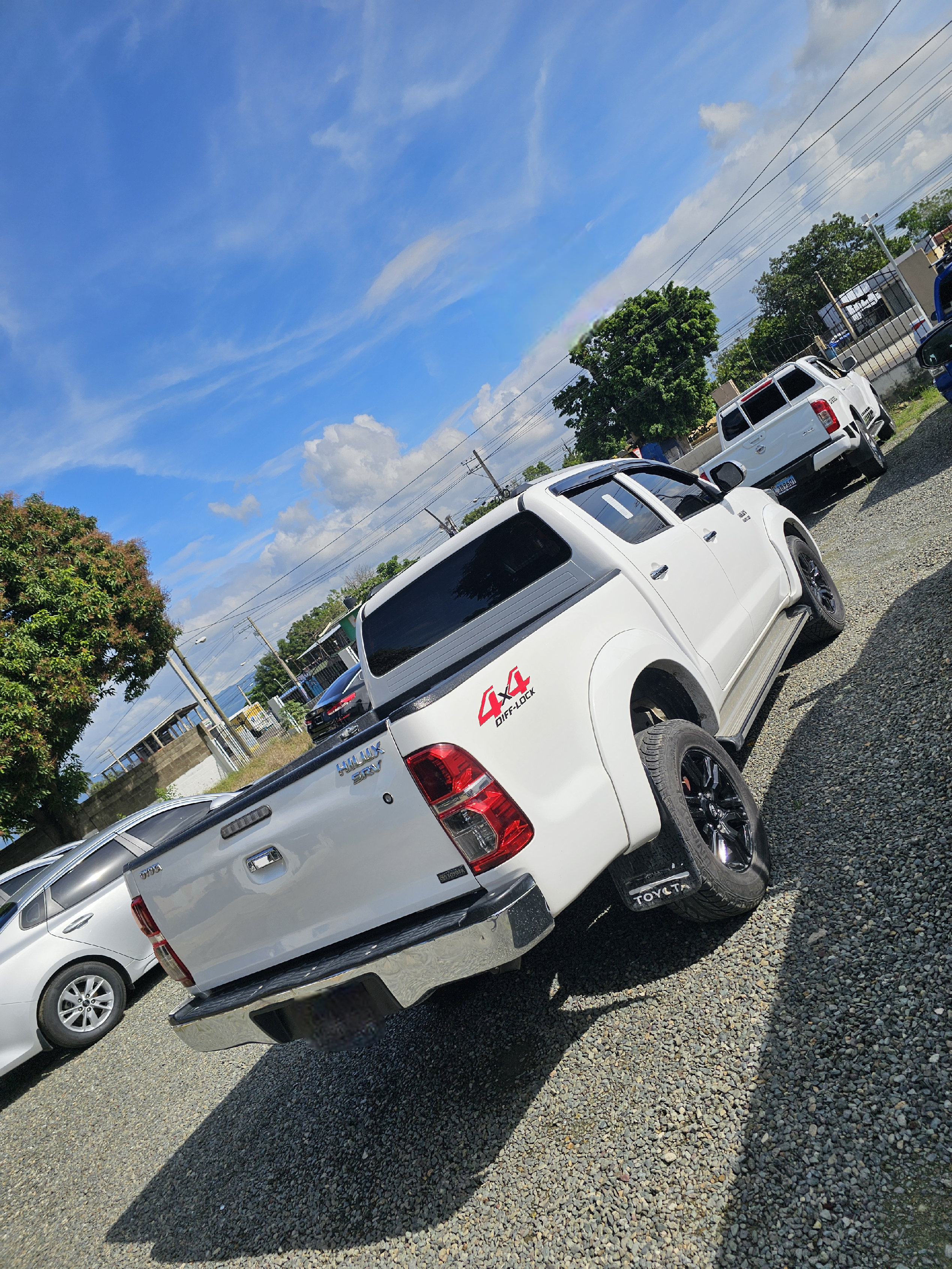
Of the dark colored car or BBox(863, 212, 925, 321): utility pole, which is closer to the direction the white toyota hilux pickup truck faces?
the utility pole

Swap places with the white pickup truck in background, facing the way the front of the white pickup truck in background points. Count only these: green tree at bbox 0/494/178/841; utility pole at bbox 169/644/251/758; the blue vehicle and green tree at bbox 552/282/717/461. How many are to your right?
1

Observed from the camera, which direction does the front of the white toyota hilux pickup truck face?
facing away from the viewer and to the right of the viewer

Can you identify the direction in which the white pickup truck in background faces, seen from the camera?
facing away from the viewer and to the right of the viewer

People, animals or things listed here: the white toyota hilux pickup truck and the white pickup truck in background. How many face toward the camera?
0

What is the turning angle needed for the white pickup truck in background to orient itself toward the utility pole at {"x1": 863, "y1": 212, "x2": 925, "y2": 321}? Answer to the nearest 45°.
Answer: approximately 45° to its left

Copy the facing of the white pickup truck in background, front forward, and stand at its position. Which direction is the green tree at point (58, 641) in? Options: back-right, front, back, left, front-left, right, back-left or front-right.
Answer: back-left

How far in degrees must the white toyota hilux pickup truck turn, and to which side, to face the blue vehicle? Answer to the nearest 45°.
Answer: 0° — it already faces it
